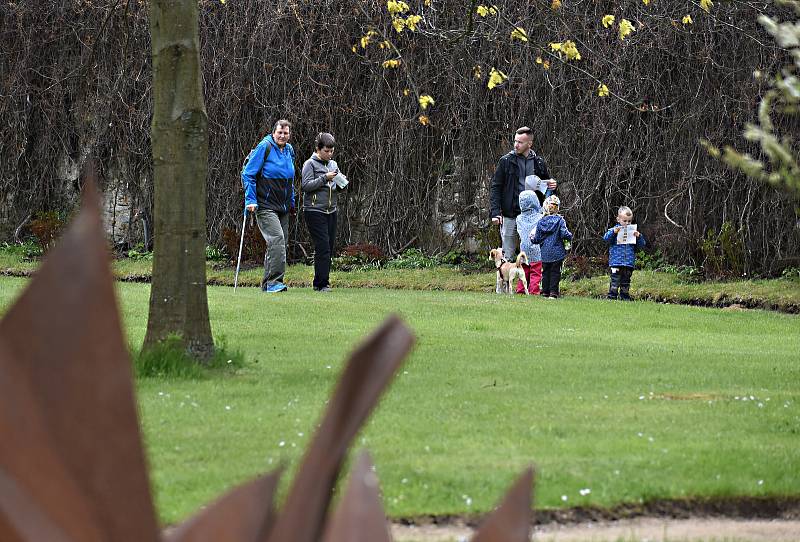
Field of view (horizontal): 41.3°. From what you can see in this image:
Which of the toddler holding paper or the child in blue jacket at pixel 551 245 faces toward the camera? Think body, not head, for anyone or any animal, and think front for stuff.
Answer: the toddler holding paper

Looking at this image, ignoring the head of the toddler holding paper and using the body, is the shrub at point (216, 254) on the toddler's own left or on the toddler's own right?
on the toddler's own right

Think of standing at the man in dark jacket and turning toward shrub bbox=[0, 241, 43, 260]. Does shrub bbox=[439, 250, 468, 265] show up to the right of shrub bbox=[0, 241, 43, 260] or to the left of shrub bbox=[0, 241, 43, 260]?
right

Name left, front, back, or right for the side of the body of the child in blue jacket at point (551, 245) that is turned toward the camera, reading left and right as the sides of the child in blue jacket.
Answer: back

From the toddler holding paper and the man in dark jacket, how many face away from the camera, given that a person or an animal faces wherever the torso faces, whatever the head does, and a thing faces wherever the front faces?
0

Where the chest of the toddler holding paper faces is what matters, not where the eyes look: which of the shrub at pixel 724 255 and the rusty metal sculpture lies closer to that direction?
the rusty metal sculpture

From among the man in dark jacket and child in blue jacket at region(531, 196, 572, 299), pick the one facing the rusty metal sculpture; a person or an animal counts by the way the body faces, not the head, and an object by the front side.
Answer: the man in dark jacket

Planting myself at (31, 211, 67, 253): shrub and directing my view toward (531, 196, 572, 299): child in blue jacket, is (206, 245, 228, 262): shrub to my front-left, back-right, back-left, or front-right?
front-left

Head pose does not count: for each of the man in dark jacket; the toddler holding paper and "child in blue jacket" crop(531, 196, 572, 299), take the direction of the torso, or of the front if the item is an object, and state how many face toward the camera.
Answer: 2

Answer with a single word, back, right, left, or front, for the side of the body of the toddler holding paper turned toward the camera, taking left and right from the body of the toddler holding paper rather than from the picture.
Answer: front

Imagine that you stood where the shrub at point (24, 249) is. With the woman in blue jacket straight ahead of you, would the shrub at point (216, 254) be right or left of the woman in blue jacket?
left

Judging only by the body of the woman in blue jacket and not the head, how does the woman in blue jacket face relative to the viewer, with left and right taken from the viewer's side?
facing the viewer and to the right of the viewer

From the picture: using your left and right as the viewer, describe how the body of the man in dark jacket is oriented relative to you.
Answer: facing the viewer

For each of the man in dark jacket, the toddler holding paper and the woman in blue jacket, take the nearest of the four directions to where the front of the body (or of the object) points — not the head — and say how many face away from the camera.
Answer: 0

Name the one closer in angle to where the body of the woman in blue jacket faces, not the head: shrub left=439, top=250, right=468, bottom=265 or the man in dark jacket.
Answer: the man in dark jacket

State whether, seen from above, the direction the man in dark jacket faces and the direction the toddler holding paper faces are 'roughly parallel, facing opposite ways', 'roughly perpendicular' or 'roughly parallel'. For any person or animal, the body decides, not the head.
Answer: roughly parallel

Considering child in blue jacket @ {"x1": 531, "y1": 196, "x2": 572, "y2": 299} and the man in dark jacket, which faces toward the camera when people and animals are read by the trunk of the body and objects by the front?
the man in dark jacket

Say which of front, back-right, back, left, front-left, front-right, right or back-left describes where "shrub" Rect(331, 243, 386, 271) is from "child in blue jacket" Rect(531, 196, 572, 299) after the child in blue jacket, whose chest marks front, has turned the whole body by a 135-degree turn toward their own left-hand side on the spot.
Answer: right
